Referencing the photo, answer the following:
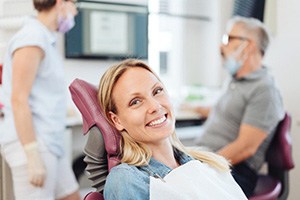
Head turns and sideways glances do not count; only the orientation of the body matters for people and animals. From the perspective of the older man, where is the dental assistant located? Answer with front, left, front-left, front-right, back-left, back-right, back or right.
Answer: front-left

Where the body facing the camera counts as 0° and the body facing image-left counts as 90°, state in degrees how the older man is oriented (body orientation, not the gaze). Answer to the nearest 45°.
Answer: approximately 90°

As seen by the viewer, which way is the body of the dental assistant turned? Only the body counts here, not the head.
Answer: to the viewer's right

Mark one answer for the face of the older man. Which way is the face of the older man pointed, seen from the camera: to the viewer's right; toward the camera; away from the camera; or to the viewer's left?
to the viewer's left

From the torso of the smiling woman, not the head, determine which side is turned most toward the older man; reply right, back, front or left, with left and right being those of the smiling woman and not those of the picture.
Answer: left

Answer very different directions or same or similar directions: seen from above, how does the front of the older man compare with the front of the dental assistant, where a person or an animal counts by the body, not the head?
very different directions

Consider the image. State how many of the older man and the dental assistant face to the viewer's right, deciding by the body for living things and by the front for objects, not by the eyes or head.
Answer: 1
